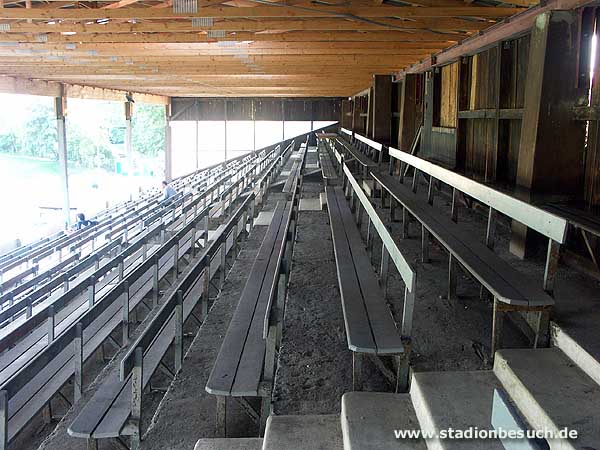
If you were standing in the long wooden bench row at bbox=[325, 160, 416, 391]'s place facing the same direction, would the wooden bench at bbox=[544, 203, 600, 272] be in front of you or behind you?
behind

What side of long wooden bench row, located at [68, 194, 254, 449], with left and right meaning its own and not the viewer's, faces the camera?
left

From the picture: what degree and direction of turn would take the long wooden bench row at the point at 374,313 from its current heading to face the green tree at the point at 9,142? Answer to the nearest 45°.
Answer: approximately 45° to its right

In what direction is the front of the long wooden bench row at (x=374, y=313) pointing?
to the viewer's left

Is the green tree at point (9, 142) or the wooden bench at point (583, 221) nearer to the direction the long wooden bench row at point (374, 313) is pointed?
the green tree

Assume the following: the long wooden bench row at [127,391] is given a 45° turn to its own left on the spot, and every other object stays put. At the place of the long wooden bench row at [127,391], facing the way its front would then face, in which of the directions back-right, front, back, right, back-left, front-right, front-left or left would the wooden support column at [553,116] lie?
back-left

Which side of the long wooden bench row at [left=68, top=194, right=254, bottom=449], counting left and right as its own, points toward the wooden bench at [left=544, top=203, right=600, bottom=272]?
back

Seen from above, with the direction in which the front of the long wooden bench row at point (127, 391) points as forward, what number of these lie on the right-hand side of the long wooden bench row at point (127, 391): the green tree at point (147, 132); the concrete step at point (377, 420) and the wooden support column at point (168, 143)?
2

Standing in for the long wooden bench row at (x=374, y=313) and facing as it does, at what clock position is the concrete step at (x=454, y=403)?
The concrete step is roughly at 8 o'clock from the long wooden bench row.

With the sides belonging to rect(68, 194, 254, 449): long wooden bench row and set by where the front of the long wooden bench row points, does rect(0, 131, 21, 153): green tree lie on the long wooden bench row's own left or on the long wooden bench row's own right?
on the long wooden bench row's own right
